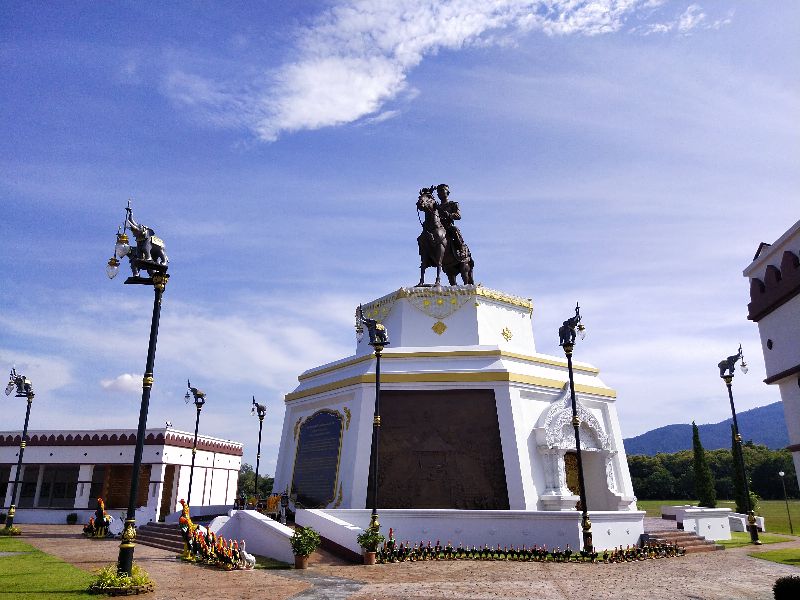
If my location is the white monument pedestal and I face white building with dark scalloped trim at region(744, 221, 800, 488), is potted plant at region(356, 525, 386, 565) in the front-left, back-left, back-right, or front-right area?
front-right

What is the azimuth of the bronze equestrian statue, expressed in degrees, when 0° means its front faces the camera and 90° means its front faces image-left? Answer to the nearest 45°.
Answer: approximately 45°

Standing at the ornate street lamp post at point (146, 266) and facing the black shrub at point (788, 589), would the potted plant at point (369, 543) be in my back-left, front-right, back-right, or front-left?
front-left

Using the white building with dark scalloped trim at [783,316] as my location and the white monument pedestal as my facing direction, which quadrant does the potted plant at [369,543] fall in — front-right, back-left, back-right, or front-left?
front-left

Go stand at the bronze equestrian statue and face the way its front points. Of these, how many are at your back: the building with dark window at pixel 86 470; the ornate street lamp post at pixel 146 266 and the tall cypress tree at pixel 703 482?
1

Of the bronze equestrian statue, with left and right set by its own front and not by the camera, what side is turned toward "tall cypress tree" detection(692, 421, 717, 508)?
back

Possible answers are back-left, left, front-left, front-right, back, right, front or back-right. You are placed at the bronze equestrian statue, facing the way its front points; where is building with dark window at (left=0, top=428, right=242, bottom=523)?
front-right

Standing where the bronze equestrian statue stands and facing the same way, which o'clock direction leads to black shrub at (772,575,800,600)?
The black shrub is roughly at 10 o'clock from the bronze equestrian statue.

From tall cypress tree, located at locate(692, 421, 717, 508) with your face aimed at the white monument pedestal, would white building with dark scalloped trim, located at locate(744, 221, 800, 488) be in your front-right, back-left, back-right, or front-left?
front-left

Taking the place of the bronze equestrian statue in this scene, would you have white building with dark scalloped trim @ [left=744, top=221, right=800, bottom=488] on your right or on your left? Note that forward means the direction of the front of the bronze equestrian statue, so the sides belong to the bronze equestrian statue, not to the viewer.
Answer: on your left
